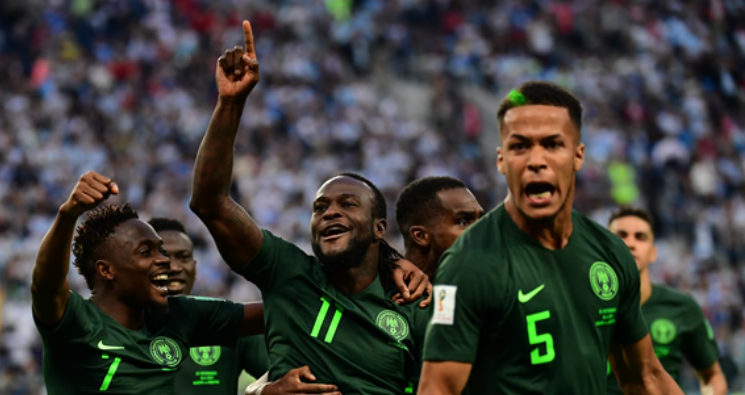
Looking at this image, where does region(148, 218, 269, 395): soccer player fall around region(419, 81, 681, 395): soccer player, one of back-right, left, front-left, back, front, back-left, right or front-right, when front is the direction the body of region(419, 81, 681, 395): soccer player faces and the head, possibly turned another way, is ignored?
back-right

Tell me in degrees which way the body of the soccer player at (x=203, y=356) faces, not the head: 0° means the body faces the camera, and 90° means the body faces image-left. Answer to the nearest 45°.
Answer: approximately 0°

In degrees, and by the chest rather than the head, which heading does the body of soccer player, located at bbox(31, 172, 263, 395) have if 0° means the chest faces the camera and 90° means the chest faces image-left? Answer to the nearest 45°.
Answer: approximately 315°

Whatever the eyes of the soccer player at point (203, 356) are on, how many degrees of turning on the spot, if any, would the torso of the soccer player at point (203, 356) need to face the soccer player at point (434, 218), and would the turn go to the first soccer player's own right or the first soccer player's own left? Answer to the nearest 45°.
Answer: approximately 45° to the first soccer player's own left

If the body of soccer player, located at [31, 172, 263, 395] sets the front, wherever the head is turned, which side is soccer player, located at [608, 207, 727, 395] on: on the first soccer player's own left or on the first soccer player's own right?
on the first soccer player's own left

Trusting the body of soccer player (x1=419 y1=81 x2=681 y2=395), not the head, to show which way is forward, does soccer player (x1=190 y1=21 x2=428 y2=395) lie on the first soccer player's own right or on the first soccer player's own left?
on the first soccer player's own right

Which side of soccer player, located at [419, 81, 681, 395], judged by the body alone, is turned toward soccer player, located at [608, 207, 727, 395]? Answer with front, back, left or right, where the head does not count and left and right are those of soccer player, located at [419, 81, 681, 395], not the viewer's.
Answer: back

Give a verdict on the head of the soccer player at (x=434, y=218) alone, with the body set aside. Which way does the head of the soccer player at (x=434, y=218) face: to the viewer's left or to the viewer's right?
to the viewer's right
